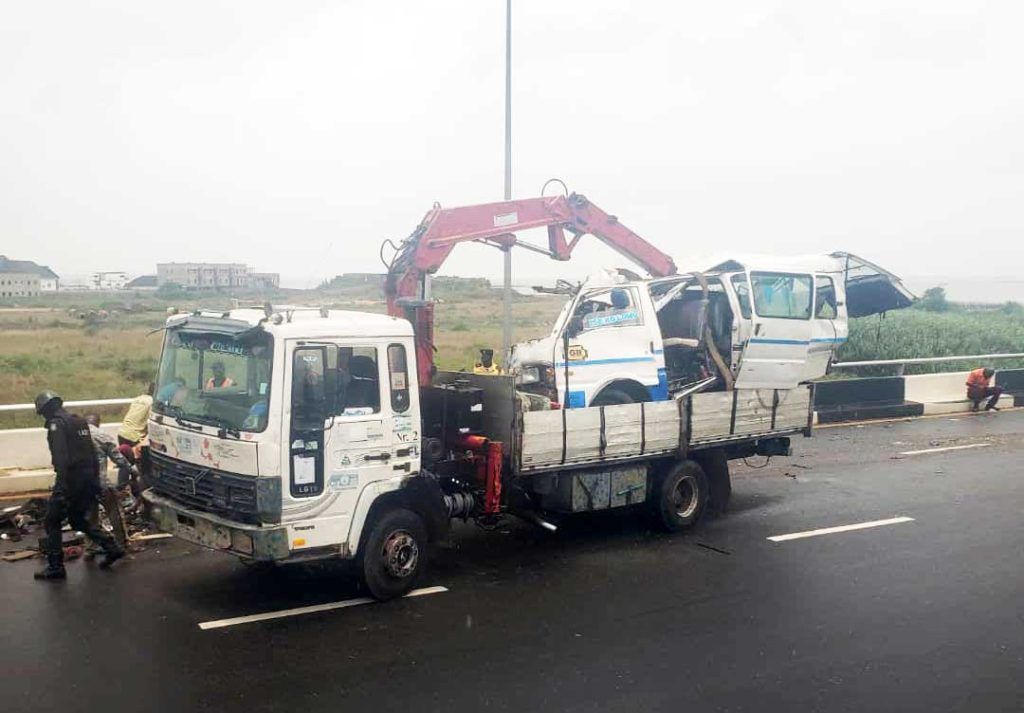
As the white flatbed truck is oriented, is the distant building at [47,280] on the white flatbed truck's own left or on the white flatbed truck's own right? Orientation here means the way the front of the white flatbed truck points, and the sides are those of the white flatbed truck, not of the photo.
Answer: on the white flatbed truck's own right

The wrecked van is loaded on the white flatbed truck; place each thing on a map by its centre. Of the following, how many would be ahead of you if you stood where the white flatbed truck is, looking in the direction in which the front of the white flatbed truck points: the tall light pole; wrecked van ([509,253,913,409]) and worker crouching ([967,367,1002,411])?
0

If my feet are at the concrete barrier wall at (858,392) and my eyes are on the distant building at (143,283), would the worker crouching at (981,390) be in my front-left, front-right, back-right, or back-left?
back-right

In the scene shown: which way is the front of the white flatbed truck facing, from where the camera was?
facing the viewer and to the left of the viewer

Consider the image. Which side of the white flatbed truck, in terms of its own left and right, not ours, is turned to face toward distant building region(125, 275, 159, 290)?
right

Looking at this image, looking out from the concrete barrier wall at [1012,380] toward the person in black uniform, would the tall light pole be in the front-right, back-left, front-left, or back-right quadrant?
front-right

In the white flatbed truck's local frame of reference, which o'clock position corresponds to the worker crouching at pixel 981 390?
The worker crouching is roughly at 6 o'clock from the white flatbed truck.

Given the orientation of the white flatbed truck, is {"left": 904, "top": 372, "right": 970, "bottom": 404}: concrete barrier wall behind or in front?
behind

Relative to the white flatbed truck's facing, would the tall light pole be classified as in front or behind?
behind

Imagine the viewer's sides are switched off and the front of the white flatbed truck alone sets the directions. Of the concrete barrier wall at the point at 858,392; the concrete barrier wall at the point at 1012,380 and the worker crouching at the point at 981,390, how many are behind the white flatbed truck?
3

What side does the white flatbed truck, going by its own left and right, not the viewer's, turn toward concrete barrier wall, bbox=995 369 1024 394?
back

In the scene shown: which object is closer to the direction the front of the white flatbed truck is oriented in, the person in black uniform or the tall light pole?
the person in black uniform

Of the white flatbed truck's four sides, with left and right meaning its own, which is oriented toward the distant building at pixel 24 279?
right
